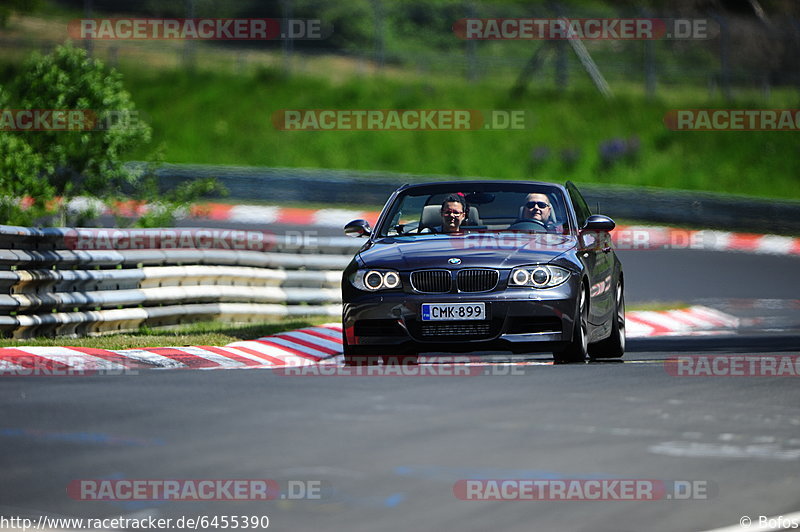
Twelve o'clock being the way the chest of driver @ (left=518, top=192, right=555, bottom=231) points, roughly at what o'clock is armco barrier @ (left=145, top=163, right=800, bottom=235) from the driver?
The armco barrier is roughly at 6 o'clock from the driver.

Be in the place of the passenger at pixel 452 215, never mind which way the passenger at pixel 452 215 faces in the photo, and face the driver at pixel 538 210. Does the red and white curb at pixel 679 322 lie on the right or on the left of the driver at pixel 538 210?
left

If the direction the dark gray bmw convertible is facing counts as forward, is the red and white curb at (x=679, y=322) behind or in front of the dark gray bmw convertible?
behind

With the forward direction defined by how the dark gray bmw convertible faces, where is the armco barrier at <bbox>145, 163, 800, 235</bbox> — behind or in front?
behind

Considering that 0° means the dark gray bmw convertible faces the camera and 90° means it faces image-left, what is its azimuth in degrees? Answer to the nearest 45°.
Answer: approximately 0°

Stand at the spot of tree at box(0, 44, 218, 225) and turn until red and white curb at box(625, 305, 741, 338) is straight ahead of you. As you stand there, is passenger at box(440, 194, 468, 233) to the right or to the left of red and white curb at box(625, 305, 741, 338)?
right
